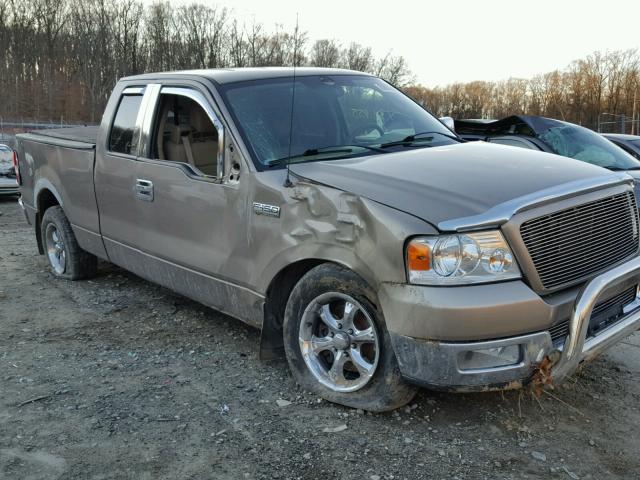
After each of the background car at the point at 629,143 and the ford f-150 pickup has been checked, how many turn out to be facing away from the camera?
0

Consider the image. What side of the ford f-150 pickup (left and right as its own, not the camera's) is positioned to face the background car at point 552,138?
left

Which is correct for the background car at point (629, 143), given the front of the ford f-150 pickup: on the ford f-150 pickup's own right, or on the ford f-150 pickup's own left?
on the ford f-150 pickup's own left

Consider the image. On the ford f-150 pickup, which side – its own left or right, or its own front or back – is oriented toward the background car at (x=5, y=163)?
back

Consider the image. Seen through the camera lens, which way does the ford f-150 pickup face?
facing the viewer and to the right of the viewer
